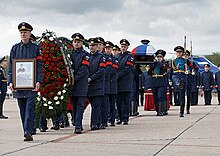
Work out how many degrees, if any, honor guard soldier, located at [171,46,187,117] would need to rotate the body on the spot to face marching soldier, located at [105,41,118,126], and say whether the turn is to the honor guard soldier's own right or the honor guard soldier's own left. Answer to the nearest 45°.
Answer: approximately 45° to the honor guard soldier's own right

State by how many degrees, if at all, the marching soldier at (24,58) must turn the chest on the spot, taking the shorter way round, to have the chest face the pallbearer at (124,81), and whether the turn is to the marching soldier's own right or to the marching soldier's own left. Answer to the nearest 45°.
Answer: approximately 135° to the marching soldier's own left

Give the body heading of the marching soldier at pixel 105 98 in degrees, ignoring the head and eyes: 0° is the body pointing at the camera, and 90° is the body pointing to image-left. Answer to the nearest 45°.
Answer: approximately 45°

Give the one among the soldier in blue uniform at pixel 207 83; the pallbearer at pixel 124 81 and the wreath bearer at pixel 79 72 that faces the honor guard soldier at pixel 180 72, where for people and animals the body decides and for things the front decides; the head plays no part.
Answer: the soldier in blue uniform

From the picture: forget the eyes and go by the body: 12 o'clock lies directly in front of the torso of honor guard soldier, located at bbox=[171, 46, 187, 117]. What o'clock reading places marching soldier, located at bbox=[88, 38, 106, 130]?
The marching soldier is roughly at 1 o'clock from the honor guard soldier.

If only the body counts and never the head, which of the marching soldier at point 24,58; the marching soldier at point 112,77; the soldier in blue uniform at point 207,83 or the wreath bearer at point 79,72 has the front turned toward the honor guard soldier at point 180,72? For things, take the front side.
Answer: the soldier in blue uniform

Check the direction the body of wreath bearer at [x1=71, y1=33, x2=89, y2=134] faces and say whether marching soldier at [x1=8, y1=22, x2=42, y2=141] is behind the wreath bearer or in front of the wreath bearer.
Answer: in front

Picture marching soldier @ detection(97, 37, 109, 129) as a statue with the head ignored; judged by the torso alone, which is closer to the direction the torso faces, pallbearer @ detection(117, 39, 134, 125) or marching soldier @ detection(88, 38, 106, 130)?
the marching soldier
